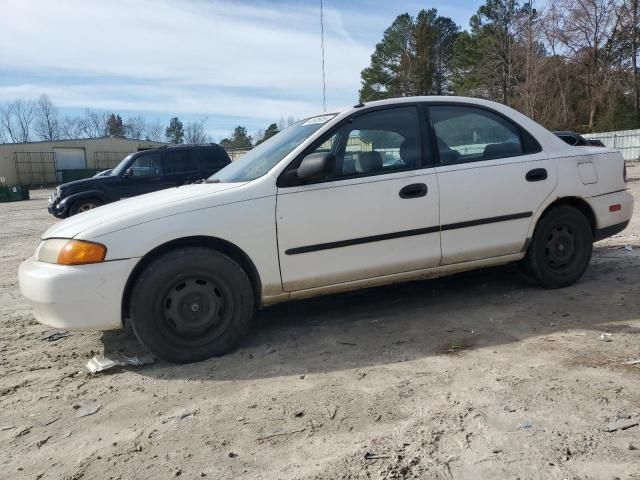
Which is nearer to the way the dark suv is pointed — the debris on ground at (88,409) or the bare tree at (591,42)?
the debris on ground

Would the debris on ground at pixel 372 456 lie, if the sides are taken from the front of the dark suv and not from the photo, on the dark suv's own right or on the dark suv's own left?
on the dark suv's own left

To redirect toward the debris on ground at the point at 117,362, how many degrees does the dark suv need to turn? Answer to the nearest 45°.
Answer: approximately 45° to its left

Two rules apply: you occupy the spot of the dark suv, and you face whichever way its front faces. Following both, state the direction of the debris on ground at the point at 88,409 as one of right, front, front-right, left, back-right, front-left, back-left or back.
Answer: front-left

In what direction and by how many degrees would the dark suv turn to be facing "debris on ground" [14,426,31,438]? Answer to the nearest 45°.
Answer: approximately 45° to its left

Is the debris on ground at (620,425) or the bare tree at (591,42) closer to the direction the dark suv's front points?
the debris on ground

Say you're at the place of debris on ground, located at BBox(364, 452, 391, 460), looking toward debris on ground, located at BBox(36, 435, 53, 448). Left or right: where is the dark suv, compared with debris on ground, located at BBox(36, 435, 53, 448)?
right

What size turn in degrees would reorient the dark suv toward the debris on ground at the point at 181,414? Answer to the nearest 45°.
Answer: approximately 45° to its left

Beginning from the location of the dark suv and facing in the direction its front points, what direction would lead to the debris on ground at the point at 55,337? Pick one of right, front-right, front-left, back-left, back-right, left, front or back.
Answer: front-left

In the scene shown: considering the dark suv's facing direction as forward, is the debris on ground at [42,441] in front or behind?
in front

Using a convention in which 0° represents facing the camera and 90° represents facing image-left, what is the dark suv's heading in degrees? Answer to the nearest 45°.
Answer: approximately 45°

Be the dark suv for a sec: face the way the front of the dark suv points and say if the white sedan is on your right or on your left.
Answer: on your left
